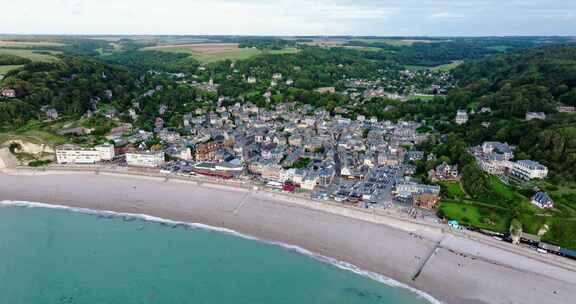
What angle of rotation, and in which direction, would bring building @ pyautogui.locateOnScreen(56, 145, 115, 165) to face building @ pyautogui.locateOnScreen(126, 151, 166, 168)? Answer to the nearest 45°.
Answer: approximately 45° to its left

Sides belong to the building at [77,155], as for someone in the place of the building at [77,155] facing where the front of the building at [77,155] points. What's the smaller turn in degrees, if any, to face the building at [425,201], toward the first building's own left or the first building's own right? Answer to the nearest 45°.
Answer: approximately 45° to the first building's own left

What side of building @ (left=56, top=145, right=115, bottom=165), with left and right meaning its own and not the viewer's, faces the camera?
front

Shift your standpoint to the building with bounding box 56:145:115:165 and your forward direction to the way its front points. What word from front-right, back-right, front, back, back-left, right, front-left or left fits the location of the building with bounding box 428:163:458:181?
front-left

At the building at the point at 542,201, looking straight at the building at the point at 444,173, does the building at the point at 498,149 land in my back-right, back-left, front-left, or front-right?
front-right

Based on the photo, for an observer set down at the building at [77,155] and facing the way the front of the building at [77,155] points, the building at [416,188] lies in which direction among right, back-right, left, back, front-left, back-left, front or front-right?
front-left

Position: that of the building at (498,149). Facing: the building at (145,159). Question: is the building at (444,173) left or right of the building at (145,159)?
left

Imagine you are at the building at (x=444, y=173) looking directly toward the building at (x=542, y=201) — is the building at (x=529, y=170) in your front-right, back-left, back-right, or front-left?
front-left

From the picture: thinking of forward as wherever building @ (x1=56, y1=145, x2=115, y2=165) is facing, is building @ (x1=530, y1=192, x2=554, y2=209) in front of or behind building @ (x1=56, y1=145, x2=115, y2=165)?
in front
